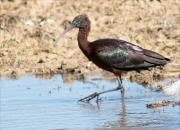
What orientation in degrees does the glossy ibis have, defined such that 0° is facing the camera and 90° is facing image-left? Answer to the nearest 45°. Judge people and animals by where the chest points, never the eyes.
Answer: approximately 90°
